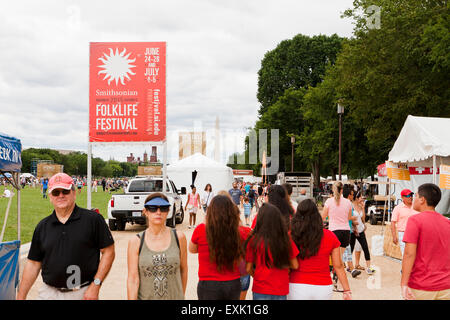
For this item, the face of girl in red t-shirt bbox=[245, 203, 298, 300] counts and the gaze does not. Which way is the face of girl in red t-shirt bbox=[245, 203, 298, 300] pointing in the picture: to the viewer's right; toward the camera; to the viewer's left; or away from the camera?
away from the camera

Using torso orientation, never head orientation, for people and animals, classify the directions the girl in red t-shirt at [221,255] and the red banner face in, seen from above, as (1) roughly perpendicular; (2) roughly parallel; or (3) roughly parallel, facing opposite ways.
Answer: roughly parallel, facing opposite ways

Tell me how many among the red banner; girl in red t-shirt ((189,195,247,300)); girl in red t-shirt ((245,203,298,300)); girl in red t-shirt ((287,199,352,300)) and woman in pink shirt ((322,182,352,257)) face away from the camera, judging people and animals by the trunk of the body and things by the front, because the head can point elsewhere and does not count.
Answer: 4

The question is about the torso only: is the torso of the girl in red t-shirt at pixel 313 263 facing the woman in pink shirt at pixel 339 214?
yes

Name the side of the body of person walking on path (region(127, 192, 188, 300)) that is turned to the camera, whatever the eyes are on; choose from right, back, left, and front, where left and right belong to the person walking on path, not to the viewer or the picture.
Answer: front

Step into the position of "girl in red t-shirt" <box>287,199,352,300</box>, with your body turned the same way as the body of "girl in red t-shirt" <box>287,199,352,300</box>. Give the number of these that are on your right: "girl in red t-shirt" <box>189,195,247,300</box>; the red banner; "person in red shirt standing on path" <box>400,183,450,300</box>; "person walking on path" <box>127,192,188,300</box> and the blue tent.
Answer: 1

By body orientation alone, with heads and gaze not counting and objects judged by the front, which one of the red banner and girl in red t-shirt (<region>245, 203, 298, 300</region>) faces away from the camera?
the girl in red t-shirt

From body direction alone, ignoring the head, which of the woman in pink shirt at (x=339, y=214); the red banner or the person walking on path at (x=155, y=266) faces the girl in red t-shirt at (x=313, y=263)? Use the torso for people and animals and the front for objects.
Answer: the red banner

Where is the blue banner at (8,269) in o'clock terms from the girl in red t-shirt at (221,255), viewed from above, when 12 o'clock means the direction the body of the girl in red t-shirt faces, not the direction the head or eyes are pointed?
The blue banner is roughly at 10 o'clock from the girl in red t-shirt.

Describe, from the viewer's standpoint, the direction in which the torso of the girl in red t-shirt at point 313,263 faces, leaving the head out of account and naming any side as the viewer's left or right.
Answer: facing away from the viewer

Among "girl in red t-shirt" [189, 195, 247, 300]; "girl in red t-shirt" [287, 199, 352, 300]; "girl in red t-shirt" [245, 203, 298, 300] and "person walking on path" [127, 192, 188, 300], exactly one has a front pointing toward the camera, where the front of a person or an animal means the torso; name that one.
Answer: the person walking on path

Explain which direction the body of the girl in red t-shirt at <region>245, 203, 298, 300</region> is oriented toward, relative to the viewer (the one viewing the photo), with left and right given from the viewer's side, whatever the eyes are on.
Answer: facing away from the viewer

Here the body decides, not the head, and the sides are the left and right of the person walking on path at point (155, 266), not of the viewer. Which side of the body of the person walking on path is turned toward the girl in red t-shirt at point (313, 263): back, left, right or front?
left

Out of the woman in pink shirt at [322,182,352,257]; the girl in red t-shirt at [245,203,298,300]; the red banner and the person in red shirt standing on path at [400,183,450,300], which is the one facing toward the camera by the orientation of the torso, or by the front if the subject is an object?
the red banner

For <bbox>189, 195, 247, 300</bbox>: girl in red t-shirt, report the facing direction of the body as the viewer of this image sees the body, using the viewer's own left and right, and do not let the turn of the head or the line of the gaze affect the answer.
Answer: facing away from the viewer

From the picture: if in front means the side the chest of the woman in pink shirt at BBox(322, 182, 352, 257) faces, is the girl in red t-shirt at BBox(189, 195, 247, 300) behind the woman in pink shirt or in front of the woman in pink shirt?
behind

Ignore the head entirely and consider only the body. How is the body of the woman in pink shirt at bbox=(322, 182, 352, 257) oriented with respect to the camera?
away from the camera
